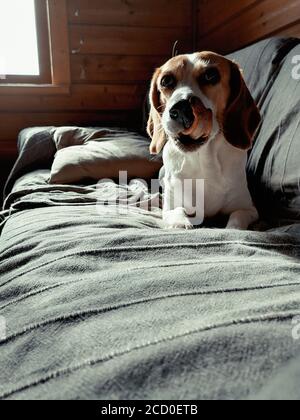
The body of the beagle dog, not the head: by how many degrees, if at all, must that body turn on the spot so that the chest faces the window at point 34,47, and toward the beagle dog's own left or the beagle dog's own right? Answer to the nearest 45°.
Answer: approximately 135° to the beagle dog's own right

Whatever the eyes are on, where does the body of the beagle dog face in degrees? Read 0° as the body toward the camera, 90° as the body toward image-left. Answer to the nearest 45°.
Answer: approximately 0°
